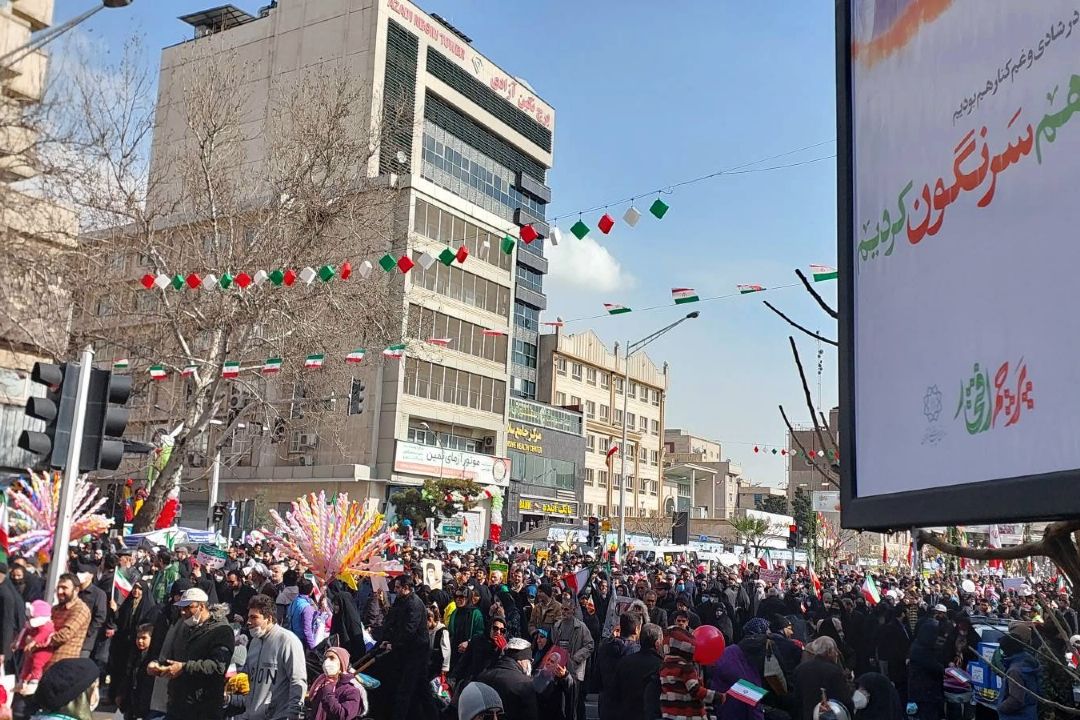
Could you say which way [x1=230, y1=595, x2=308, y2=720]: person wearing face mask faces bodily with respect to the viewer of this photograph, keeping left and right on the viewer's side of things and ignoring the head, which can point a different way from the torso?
facing the viewer and to the left of the viewer

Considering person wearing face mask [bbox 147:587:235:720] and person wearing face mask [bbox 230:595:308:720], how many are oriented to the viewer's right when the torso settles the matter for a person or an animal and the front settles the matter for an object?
0

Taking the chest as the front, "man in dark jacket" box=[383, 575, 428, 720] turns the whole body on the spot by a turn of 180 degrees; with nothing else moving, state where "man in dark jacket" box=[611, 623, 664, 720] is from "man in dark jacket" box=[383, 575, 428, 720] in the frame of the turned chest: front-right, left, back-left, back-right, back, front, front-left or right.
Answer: front-right

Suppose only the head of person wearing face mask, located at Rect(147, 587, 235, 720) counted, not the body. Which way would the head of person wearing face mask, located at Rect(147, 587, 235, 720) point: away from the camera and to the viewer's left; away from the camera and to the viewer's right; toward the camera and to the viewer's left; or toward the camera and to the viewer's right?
toward the camera and to the viewer's left

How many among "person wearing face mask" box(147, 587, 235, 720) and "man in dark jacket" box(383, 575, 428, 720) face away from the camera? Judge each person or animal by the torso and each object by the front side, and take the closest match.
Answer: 0

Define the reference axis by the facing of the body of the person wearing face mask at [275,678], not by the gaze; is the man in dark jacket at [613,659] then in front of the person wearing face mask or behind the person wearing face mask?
behind

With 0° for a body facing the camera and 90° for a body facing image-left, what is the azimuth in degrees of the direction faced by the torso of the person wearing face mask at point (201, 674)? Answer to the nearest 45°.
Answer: approximately 45°

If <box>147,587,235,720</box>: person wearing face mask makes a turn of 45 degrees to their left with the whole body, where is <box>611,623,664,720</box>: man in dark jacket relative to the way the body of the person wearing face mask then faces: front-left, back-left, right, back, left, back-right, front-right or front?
left
